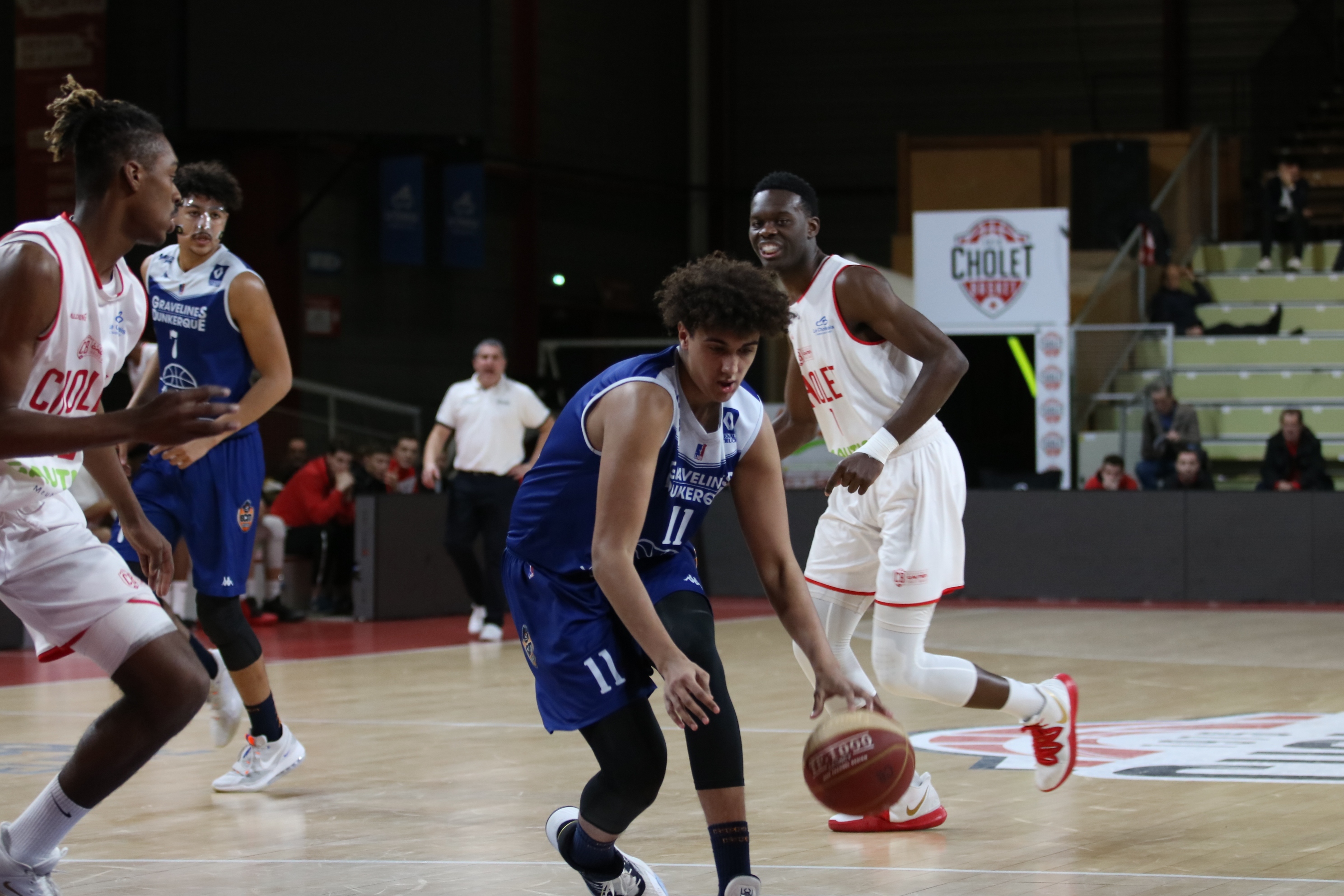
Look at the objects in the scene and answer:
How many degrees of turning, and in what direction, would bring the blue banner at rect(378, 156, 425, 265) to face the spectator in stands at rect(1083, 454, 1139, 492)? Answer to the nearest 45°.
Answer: approximately 45° to its left

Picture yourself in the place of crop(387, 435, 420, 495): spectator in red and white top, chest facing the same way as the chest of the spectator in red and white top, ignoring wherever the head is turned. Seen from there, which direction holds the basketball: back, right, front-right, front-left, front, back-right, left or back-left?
front

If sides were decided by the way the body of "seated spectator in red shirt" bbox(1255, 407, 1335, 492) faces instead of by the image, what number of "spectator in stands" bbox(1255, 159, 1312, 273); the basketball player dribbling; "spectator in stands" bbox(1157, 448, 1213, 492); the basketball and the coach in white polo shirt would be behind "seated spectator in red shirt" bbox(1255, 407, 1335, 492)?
1

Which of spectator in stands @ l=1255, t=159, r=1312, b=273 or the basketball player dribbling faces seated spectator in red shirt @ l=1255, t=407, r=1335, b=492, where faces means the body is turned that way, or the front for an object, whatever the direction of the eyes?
the spectator in stands

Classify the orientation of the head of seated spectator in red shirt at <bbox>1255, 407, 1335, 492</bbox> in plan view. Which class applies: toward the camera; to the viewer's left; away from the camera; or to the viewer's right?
toward the camera

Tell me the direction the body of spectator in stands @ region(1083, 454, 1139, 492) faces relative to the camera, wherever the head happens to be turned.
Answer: toward the camera

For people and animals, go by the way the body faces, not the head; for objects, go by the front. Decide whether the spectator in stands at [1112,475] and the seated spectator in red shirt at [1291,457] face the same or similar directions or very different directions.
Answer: same or similar directions

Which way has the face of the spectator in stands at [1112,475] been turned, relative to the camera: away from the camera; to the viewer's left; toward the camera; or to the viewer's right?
toward the camera

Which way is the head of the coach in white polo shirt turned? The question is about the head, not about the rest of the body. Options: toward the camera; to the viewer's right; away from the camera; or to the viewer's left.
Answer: toward the camera

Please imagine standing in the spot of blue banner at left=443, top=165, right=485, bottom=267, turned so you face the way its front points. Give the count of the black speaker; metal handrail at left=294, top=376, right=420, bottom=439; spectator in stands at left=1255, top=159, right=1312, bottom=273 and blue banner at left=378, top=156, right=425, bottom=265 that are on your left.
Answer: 2

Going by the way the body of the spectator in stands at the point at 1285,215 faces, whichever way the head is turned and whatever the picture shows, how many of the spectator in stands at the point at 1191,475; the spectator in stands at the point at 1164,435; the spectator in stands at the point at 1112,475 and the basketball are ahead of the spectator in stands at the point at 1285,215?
4

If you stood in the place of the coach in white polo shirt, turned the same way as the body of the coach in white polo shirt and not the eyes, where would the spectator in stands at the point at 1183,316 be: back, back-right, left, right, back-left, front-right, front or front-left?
back-left

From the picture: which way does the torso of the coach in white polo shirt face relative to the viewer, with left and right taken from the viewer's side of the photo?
facing the viewer

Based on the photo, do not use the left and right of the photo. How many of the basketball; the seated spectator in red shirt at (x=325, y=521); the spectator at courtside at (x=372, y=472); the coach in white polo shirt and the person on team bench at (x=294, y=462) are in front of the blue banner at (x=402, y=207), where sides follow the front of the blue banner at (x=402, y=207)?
5

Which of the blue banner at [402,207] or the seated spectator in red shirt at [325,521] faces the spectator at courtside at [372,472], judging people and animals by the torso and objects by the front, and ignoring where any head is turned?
the blue banner

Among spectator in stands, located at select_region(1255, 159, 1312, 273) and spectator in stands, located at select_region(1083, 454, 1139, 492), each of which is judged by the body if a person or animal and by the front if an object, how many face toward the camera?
2
